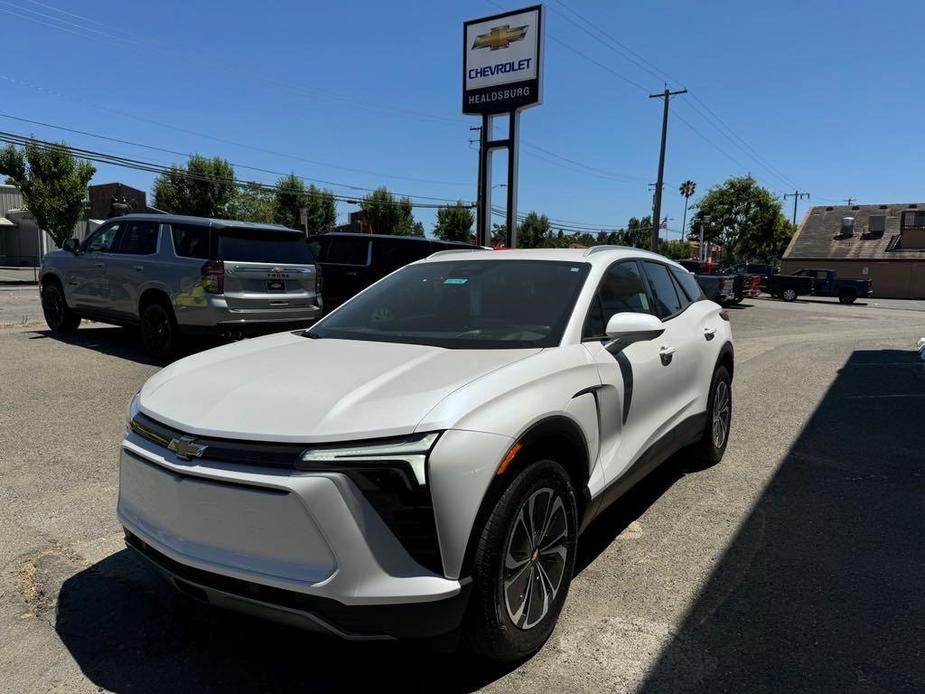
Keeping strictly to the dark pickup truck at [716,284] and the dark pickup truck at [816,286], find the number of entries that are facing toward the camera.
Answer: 0

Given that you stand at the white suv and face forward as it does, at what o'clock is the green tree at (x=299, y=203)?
The green tree is roughly at 4 o'clock from the white suv.

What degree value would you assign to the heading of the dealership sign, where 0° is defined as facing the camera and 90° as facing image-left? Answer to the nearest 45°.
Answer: approximately 45°

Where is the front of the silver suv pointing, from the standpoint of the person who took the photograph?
facing away from the viewer and to the left of the viewer

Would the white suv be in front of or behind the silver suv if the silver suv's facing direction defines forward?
behind

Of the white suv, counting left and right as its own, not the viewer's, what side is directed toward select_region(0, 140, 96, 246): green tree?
right

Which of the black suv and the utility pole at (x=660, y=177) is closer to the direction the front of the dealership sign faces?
the black suv
